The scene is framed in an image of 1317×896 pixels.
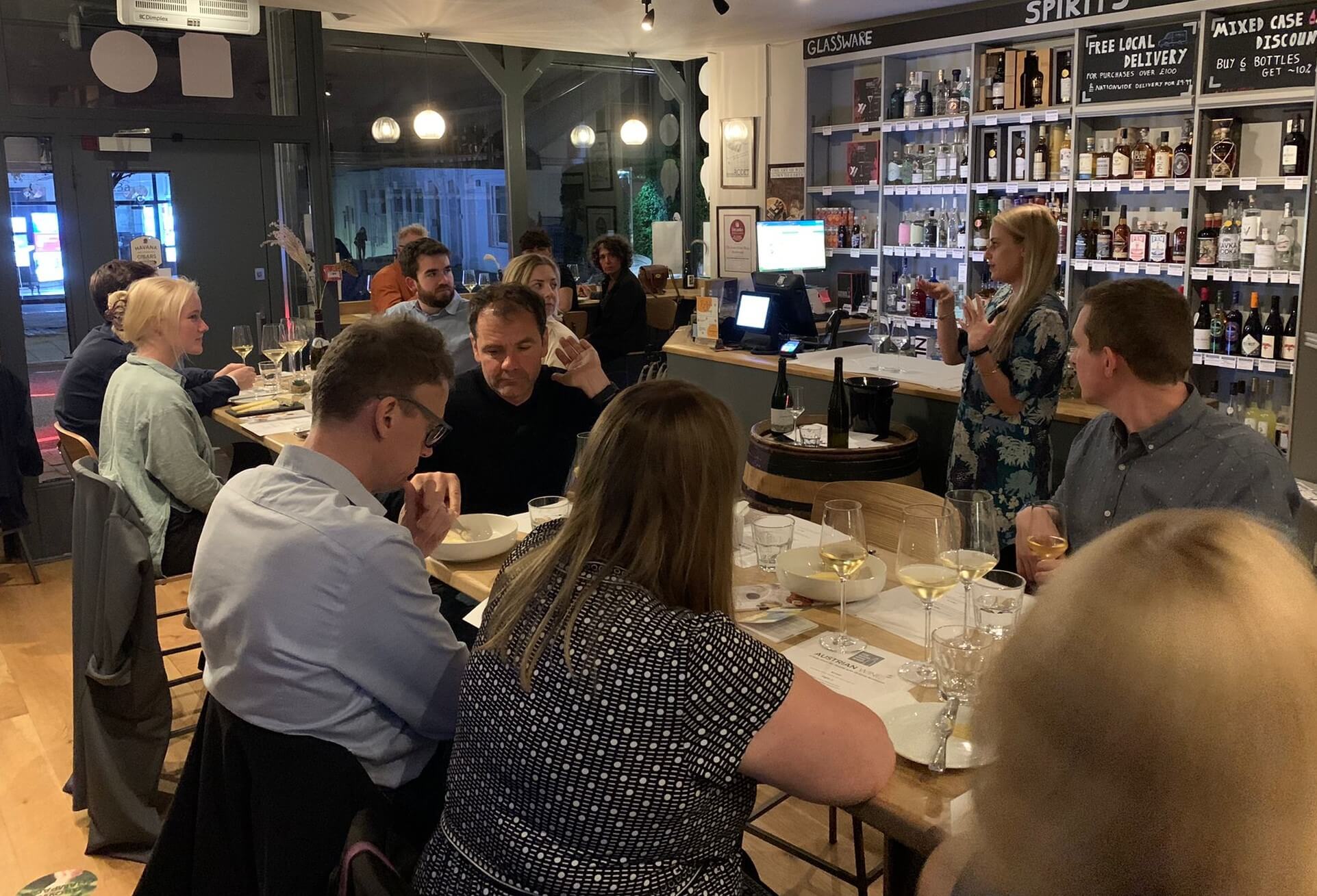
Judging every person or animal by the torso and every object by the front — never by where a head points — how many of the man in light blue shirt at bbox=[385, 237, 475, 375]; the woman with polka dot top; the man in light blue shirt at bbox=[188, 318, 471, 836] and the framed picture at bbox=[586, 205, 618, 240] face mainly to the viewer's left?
0

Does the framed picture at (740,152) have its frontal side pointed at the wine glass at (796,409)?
yes

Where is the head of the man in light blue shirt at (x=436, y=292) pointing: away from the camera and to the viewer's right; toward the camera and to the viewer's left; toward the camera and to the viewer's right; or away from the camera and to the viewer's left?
toward the camera and to the viewer's right

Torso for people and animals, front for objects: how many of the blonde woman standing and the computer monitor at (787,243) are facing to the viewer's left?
1

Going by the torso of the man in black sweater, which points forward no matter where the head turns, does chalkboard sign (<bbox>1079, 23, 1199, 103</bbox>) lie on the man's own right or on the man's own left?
on the man's own left

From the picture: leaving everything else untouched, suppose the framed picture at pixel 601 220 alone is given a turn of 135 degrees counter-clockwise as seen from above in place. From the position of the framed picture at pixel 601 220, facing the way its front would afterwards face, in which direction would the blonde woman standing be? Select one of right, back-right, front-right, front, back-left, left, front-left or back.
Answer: back-right

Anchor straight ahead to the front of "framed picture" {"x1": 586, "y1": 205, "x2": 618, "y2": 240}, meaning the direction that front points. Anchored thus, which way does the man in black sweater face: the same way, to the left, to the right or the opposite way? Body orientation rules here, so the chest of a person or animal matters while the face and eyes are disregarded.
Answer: the same way

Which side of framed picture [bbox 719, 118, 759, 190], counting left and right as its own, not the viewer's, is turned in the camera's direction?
front

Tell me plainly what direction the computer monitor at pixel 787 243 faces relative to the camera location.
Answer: facing the viewer

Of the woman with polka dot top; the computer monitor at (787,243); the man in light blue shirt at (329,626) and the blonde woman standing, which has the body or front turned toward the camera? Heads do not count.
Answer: the computer monitor

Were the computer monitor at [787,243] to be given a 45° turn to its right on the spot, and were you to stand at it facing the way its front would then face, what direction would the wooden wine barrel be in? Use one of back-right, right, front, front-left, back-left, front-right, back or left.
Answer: front-left

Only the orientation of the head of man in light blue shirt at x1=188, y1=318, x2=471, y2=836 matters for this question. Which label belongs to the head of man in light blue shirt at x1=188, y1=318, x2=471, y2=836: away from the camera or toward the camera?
away from the camera

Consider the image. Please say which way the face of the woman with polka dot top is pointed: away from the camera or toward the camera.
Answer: away from the camera

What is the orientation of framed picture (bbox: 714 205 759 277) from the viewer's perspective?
toward the camera

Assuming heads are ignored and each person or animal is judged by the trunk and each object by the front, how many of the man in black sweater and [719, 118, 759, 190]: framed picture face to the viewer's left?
0

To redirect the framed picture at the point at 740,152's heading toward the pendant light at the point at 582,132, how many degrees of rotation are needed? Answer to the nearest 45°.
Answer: approximately 135° to its right
